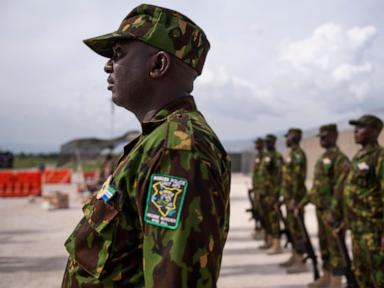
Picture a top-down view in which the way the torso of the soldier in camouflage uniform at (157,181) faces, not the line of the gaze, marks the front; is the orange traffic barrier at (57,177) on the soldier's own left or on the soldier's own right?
on the soldier's own right

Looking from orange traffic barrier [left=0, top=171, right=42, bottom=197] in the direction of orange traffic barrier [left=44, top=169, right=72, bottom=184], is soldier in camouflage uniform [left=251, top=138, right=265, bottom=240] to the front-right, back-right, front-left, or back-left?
back-right

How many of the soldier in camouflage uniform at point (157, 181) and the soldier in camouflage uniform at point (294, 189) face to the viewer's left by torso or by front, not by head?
2

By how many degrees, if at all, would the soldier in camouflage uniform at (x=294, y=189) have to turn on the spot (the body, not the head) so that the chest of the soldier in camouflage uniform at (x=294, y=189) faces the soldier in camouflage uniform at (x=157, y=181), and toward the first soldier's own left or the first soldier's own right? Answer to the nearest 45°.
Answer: approximately 90° to the first soldier's own left

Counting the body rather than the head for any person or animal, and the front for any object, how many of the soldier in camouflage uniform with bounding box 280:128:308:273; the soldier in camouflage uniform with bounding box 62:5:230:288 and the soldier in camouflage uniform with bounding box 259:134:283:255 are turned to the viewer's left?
3

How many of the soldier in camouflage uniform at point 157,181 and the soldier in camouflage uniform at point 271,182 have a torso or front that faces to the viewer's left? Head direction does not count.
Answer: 2

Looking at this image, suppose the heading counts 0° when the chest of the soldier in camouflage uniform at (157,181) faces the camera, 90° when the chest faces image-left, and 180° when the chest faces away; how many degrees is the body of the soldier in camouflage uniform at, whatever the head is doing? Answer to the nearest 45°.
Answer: approximately 90°

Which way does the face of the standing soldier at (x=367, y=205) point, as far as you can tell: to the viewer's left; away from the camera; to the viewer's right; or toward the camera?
to the viewer's left

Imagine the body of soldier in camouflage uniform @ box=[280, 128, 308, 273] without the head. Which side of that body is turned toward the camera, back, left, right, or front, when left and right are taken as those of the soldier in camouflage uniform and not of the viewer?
left

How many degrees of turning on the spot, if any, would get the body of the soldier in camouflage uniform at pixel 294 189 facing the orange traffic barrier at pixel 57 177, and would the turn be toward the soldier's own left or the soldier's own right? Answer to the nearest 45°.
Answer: approximately 45° to the soldier's own right

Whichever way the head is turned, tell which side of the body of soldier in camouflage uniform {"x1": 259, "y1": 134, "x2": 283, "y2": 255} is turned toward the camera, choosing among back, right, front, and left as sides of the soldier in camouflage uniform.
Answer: left

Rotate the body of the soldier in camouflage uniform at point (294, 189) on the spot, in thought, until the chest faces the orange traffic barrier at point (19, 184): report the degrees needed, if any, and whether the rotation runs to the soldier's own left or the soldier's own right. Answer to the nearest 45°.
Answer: approximately 45° to the soldier's own right
